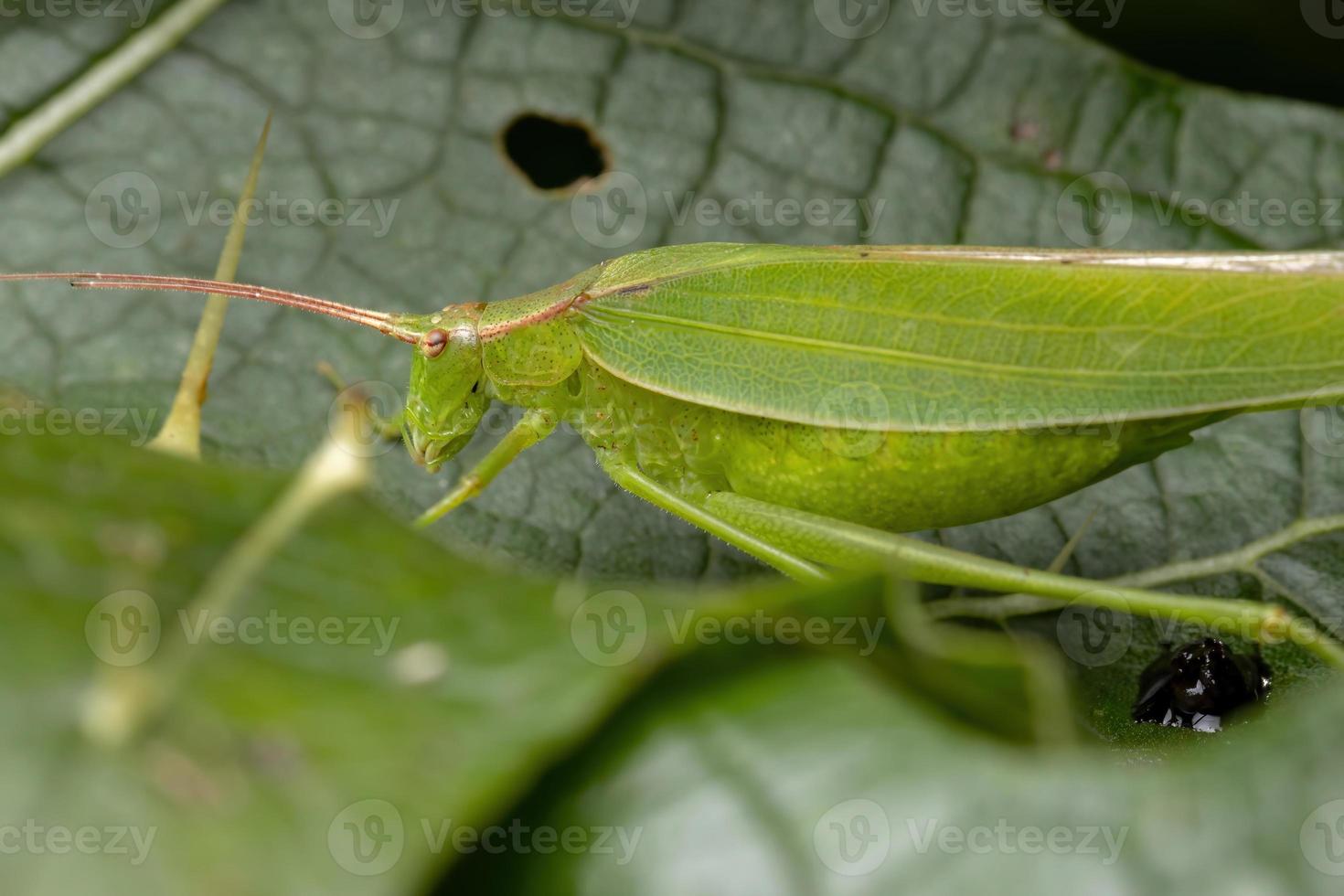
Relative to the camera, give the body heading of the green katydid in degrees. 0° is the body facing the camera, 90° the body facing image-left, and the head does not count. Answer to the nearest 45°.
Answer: approximately 90°

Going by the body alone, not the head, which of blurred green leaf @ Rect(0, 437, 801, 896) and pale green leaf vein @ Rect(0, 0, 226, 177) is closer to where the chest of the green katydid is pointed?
the pale green leaf vein

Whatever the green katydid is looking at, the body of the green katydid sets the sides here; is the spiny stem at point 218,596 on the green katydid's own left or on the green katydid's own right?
on the green katydid's own left

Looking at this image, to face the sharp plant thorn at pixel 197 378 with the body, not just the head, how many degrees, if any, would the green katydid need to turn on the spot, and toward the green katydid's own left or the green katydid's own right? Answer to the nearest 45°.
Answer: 0° — it already faces it
